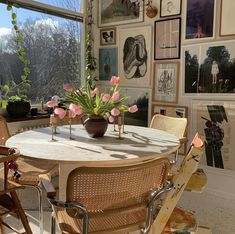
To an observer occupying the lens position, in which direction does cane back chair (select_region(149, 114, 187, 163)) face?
facing the viewer and to the left of the viewer

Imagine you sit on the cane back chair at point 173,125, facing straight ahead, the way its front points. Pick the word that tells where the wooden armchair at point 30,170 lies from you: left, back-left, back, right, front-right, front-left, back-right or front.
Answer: front

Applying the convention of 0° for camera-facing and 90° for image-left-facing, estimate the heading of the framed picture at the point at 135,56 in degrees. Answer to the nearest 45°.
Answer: approximately 45°

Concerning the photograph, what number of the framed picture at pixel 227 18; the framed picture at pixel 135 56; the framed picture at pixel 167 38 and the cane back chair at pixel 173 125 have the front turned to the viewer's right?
0

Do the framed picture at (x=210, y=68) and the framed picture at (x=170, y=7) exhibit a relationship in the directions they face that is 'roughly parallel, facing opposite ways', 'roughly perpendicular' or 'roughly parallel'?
roughly parallel

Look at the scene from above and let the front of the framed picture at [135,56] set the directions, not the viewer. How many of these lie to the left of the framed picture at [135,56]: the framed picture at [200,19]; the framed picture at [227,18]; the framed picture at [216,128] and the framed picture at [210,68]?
4

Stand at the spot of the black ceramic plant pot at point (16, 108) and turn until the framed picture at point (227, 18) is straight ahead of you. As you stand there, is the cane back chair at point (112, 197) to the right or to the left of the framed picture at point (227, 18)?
right

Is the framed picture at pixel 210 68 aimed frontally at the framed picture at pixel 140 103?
no

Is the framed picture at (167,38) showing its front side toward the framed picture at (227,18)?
no

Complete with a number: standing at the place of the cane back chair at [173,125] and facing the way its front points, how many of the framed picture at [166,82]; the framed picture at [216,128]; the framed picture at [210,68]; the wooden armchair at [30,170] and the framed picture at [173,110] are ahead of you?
1

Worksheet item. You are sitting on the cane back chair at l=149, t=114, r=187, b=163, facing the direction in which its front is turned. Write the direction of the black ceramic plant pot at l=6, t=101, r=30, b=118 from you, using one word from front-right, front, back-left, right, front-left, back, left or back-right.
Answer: front-right

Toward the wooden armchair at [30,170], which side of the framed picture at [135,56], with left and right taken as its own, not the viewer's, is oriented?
front

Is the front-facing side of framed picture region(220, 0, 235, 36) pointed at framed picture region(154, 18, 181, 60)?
no
